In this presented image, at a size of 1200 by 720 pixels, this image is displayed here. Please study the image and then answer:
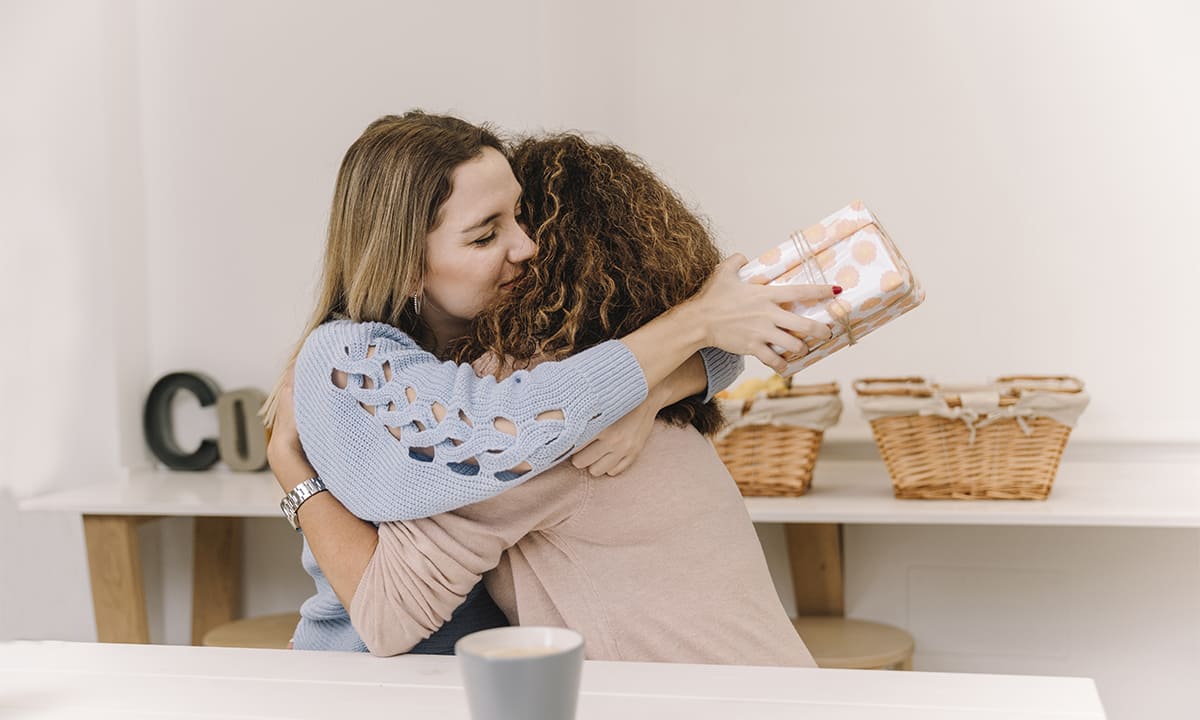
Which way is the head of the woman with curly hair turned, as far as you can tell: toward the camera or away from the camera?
away from the camera

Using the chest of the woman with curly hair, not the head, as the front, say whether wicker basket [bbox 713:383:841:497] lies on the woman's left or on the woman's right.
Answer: on the woman's right

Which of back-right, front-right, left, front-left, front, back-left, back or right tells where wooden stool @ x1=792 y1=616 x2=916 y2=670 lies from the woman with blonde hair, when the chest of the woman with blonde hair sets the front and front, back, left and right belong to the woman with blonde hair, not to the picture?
front-left

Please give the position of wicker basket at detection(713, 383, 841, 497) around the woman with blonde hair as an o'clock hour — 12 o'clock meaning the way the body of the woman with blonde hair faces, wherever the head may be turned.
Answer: The wicker basket is roughly at 10 o'clock from the woman with blonde hair.

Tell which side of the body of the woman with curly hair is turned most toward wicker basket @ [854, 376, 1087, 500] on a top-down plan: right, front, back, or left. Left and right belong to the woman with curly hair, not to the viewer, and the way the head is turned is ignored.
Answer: right

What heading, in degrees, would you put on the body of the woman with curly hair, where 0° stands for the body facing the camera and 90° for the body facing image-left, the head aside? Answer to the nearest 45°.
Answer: approximately 135°

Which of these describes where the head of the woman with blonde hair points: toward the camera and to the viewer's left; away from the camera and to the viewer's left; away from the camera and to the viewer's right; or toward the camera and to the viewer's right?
toward the camera and to the viewer's right
